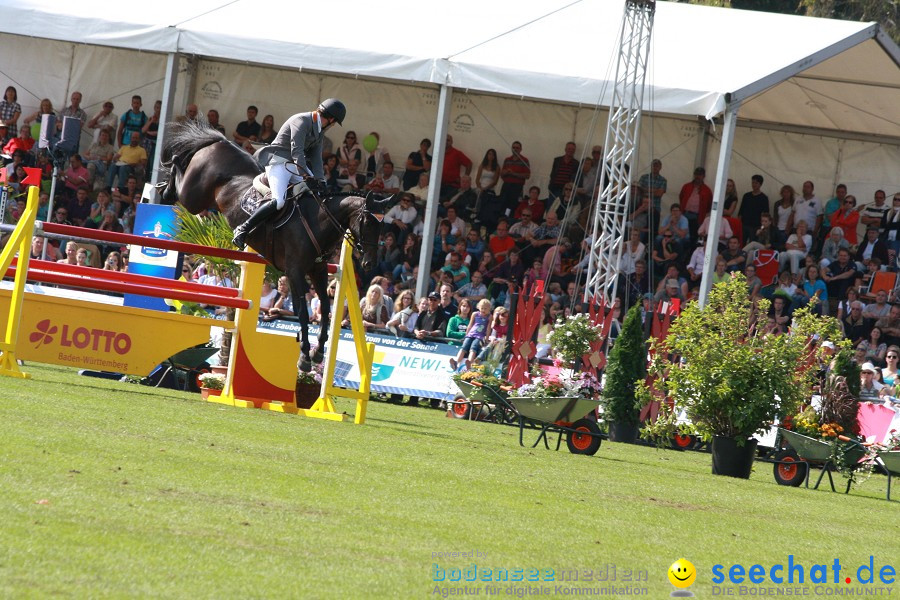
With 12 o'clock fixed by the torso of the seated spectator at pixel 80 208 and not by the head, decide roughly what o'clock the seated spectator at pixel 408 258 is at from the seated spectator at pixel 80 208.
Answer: the seated spectator at pixel 408 258 is roughly at 10 o'clock from the seated spectator at pixel 80 208.

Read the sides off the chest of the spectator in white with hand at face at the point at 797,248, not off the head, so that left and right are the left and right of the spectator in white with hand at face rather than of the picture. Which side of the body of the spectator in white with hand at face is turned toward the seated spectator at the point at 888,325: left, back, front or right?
left

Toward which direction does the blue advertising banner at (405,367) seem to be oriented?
toward the camera

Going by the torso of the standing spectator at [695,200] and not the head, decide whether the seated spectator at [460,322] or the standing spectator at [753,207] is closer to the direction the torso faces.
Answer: the seated spectator

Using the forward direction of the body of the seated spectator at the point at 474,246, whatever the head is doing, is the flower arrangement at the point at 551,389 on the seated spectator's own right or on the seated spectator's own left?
on the seated spectator's own left

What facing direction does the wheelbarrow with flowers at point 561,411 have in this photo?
to the viewer's right

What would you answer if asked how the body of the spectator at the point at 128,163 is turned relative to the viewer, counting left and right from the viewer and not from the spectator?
facing the viewer and to the left of the viewer

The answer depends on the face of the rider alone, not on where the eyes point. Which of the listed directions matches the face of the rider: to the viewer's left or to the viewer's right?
to the viewer's right

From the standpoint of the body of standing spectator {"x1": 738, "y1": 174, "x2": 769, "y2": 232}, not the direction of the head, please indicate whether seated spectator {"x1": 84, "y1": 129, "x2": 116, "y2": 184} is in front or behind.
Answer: in front

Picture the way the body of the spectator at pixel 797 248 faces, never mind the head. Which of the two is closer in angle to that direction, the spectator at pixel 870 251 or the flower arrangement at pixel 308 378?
the flower arrangement

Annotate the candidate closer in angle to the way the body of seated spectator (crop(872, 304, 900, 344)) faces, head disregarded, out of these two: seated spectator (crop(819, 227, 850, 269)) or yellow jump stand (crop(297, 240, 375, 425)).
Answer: the yellow jump stand

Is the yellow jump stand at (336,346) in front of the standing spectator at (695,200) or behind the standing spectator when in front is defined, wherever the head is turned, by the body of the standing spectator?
in front
